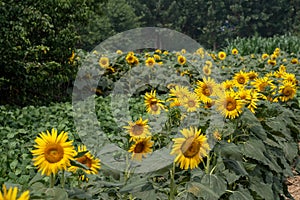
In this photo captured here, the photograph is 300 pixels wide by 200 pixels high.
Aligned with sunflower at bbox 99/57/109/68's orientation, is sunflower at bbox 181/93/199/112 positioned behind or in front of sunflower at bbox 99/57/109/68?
in front

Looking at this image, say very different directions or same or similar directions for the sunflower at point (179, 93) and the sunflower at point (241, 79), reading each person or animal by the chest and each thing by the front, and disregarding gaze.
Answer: same or similar directions

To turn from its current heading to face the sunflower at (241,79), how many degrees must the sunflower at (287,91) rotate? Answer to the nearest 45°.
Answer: approximately 90° to its right

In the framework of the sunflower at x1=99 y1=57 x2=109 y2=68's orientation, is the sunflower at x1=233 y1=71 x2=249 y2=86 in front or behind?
in front

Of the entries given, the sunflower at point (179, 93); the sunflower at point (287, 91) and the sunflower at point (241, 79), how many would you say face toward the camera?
3

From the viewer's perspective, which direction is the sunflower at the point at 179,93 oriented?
toward the camera

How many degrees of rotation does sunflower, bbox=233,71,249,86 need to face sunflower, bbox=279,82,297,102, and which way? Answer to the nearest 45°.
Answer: approximately 90° to its left

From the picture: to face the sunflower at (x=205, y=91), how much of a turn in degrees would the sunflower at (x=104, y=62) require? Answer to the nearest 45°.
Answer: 0° — it already faces it

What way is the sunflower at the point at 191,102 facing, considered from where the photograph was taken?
facing the viewer

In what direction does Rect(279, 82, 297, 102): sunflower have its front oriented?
toward the camera

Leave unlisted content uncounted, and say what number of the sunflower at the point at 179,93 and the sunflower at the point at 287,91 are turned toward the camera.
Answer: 2

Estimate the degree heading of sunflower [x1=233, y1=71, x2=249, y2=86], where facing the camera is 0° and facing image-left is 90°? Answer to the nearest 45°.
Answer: approximately 0°

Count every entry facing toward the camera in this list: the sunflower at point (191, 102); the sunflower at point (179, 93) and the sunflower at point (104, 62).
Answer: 3
